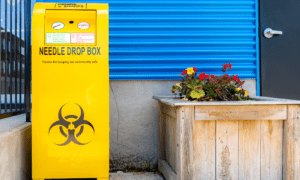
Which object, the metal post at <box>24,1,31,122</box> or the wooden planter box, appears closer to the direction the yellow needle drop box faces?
the wooden planter box

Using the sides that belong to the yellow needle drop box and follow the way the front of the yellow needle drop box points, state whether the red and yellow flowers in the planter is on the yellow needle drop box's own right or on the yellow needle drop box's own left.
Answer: on the yellow needle drop box's own left

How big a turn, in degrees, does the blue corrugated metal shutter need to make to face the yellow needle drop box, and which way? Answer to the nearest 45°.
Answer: approximately 45° to its right

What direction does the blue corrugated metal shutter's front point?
toward the camera

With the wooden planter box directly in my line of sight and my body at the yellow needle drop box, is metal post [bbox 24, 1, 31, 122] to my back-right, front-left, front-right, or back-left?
back-left

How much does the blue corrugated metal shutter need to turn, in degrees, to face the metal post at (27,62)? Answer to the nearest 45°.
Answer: approximately 90° to its right

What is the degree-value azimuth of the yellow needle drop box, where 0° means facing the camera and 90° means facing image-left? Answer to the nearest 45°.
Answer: approximately 0°

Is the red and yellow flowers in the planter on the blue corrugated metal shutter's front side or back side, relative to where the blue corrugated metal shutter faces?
on the front side

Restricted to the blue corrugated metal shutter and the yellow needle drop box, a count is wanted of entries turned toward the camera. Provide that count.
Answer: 2
